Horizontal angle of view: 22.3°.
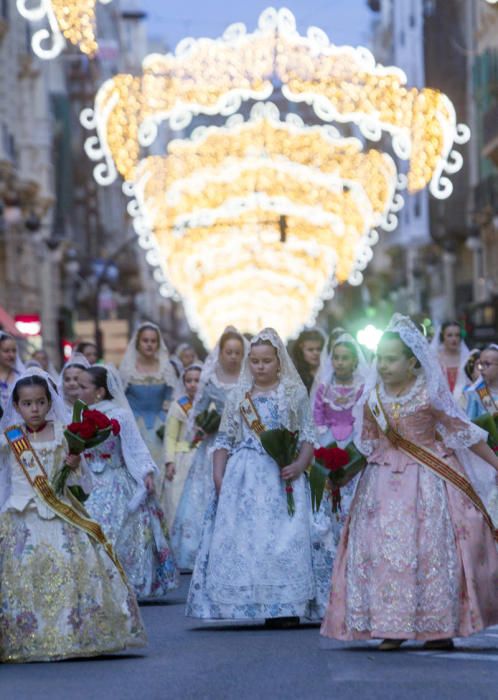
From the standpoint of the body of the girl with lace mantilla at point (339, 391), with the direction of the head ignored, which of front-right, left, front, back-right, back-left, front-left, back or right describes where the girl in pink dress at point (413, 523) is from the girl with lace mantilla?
front

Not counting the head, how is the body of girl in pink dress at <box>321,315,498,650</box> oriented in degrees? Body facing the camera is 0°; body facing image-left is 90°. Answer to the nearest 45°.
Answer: approximately 45°

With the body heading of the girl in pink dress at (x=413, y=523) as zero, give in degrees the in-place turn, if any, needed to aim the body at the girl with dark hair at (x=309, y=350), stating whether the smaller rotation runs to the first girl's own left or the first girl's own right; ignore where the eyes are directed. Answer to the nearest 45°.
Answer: approximately 135° to the first girl's own right

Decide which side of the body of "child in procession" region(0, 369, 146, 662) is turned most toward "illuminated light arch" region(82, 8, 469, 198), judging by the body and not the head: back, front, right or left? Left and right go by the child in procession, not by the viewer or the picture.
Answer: back

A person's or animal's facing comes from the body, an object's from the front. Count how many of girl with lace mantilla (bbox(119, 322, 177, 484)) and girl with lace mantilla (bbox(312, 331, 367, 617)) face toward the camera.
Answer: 2

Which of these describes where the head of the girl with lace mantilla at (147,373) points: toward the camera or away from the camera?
toward the camera

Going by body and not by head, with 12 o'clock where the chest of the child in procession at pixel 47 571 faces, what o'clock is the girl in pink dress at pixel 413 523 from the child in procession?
The girl in pink dress is roughly at 9 o'clock from the child in procession.

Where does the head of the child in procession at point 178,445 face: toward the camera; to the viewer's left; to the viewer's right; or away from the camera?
toward the camera

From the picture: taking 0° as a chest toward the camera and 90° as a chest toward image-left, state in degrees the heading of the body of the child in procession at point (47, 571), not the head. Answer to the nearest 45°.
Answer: approximately 0°

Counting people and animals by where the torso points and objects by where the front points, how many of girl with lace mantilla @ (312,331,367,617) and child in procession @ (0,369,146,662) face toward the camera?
2

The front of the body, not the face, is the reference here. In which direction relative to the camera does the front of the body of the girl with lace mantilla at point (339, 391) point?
toward the camera

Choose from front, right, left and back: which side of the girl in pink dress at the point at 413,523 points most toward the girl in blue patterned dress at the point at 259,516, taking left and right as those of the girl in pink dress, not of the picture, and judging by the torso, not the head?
right

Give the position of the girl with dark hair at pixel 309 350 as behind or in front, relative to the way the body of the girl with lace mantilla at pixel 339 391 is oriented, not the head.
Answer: behind
